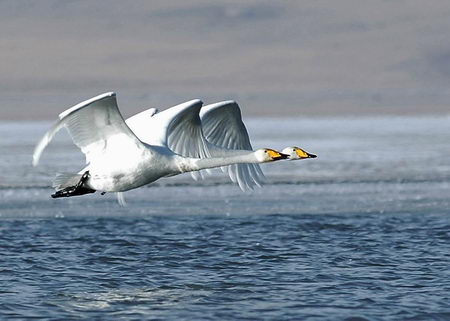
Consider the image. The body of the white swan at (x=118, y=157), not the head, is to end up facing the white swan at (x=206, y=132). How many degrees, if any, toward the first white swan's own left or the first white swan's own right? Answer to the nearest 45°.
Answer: approximately 45° to the first white swan's own left

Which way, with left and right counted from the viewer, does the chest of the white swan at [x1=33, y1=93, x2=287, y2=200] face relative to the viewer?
facing to the right of the viewer
